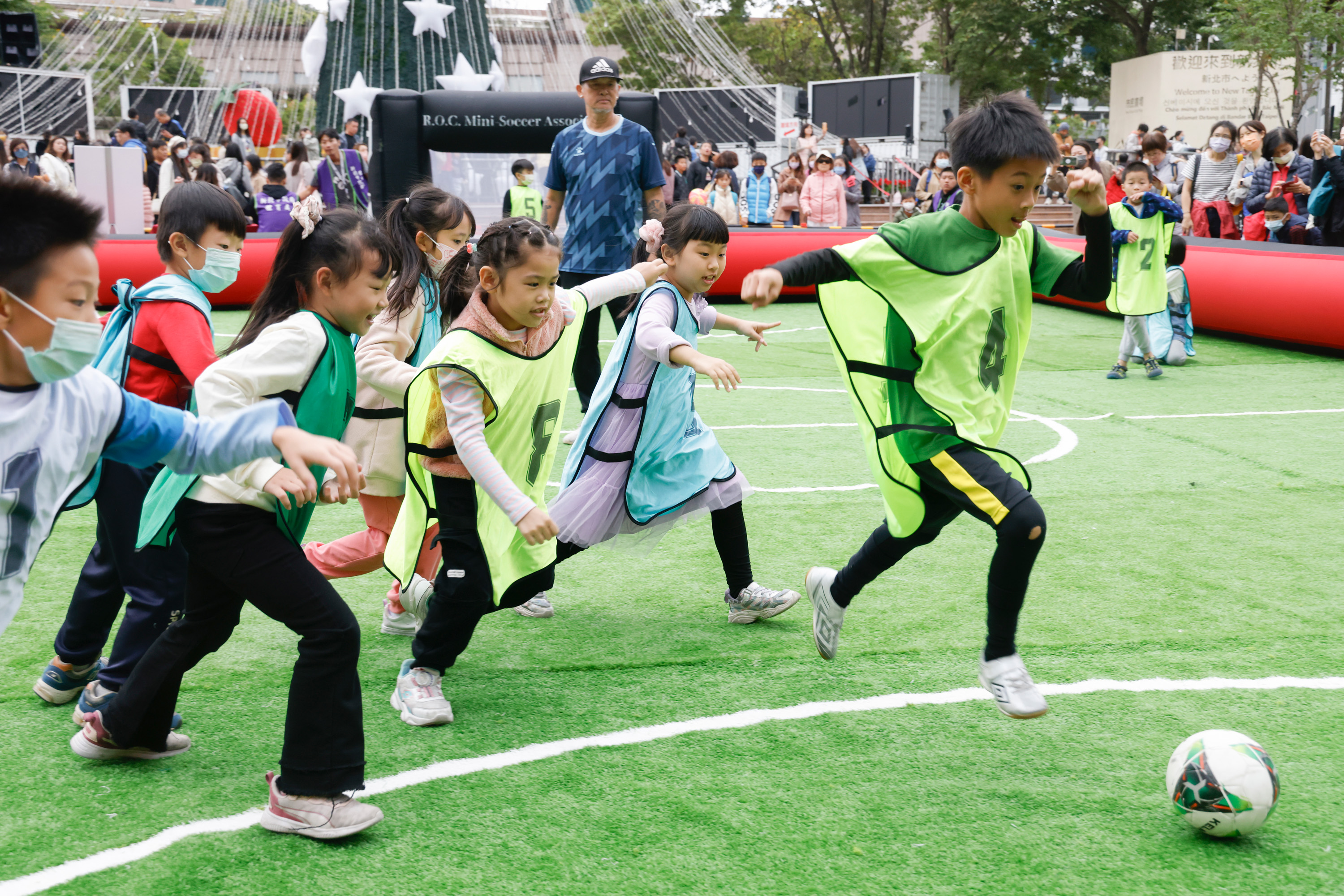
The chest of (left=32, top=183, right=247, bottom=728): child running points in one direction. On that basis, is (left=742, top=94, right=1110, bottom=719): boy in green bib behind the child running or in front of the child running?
in front

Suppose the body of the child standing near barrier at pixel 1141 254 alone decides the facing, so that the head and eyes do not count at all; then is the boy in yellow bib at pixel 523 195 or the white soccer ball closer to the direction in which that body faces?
the white soccer ball

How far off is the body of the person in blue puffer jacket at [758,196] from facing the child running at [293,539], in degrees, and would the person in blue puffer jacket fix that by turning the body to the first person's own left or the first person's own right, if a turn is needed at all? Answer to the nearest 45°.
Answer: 0° — they already face them

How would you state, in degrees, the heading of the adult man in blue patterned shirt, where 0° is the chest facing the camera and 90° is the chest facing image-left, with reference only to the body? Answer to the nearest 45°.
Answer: approximately 0°

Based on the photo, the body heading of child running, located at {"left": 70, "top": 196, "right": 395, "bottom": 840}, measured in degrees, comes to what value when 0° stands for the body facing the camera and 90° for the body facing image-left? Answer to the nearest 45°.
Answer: approximately 270°

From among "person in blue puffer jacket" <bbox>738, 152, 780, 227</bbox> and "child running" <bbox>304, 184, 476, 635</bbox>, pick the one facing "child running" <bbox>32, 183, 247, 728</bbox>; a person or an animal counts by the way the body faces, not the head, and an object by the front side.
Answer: the person in blue puffer jacket

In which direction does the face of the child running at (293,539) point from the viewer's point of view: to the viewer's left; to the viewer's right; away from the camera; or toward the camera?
to the viewer's right

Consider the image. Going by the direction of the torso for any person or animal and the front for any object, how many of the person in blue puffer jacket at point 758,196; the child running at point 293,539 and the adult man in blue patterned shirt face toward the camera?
2

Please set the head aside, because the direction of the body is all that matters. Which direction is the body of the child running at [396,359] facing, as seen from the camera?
to the viewer's right

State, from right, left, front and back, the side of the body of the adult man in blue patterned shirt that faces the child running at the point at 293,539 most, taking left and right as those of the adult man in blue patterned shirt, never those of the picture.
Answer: front

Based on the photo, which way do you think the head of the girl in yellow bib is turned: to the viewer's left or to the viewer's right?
to the viewer's right

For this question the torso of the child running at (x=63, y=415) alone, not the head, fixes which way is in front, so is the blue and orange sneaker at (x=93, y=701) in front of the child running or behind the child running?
behind

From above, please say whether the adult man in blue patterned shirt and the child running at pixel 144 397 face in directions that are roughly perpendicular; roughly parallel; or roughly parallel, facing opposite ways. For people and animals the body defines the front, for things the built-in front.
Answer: roughly perpendicular

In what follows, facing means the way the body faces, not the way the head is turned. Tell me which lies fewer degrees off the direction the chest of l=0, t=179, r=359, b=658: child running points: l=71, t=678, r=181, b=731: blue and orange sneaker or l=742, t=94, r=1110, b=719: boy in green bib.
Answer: the boy in green bib
